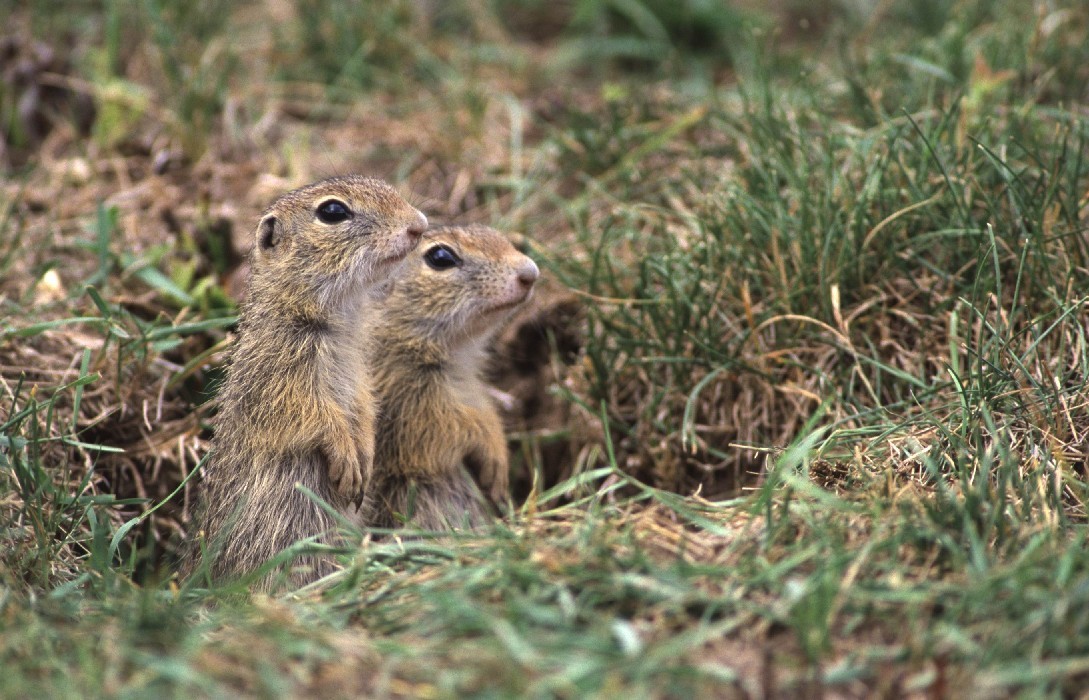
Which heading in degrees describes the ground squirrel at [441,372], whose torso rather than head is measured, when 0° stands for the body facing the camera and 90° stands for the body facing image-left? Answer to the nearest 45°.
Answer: approximately 270°

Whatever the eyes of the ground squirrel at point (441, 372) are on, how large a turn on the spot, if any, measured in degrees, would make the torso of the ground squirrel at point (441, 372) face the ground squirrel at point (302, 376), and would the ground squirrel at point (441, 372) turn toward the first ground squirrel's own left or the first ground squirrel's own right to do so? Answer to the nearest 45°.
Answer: approximately 135° to the first ground squirrel's own right

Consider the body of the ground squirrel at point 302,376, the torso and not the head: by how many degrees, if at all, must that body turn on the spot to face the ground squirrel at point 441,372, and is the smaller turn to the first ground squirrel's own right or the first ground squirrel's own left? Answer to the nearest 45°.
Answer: approximately 45° to the first ground squirrel's own left
